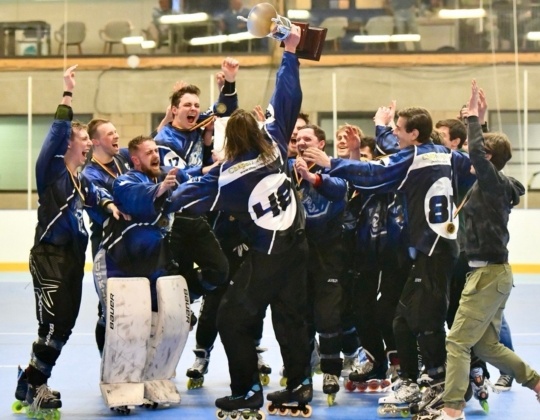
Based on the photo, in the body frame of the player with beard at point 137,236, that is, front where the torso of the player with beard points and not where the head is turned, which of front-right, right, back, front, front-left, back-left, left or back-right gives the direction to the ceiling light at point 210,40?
back-left

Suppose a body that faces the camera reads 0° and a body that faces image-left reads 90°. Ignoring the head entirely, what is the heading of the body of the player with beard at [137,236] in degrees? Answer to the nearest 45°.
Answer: approximately 315°

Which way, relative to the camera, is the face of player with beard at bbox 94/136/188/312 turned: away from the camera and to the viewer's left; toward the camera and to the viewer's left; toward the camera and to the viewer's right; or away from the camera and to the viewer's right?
toward the camera and to the viewer's right

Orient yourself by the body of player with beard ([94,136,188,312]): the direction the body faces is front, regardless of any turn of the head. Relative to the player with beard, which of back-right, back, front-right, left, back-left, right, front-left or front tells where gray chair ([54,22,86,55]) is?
back-left

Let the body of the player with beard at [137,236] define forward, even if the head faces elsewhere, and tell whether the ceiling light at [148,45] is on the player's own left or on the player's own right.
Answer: on the player's own left

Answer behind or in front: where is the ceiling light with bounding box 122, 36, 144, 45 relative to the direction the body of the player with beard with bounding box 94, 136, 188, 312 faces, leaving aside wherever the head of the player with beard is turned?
behind

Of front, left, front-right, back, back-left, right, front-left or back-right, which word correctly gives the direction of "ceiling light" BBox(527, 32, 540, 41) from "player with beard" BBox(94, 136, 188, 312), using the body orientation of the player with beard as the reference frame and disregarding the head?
left
